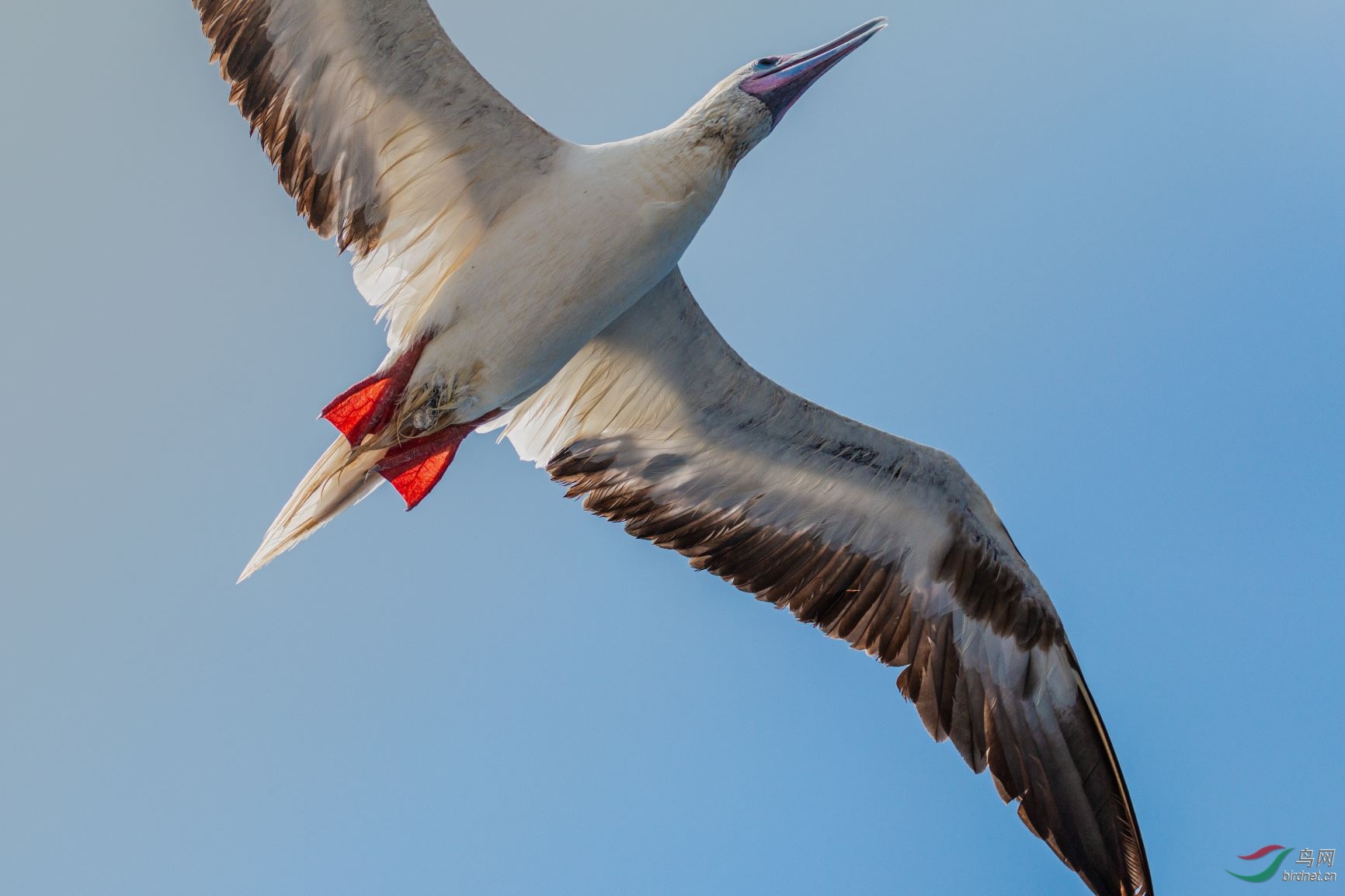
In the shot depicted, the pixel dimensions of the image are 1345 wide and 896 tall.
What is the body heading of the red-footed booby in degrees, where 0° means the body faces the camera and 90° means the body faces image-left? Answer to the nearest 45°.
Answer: approximately 270°
